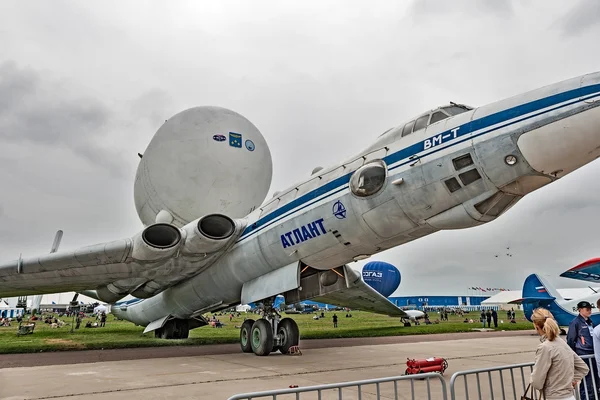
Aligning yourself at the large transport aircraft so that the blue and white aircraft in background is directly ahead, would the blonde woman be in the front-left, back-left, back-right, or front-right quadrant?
back-right

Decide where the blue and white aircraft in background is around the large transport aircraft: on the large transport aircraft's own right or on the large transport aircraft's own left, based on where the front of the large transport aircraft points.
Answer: on the large transport aircraft's own left

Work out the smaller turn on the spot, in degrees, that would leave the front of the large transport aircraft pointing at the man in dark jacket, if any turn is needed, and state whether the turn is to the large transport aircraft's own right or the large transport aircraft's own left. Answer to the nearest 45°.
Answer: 0° — it already faces them

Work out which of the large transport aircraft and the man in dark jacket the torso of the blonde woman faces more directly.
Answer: the large transport aircraft

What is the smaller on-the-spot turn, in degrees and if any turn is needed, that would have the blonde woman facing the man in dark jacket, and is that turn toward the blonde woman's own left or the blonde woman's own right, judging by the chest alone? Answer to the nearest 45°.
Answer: approximately 45° to the blonde woman's own right

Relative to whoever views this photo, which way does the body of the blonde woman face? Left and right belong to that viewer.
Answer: facing away from the viewer and to the left of the viewer

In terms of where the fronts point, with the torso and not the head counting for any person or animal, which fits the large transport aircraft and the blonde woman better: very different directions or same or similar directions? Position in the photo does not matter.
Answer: very different directions

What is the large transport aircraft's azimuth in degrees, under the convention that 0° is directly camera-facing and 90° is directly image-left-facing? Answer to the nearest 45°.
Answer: approximately 315°

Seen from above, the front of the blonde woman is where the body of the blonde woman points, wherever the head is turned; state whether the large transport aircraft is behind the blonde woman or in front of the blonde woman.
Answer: in front
